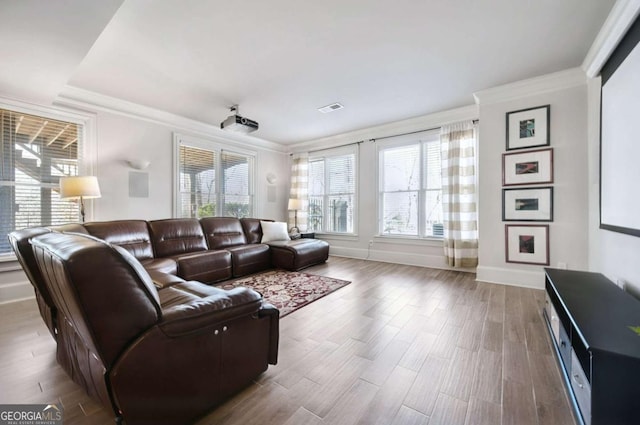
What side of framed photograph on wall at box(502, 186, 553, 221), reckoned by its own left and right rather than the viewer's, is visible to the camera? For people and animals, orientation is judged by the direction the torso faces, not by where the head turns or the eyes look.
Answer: front

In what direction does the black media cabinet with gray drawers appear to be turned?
to the viewer's left

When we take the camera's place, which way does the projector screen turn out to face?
facing to the left of the viewer

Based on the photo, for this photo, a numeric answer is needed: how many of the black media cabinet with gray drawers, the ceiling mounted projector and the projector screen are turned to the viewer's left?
2

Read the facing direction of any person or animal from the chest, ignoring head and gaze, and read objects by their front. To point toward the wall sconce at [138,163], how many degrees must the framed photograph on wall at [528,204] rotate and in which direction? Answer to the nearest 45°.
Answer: approximately 45° to its right

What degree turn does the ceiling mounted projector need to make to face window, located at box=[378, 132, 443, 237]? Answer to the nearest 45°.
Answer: approximately 45° to its left

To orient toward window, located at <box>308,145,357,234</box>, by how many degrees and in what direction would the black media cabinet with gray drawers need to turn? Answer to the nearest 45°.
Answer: approximately 45° to its right

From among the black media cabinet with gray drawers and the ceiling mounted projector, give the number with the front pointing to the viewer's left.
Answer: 1

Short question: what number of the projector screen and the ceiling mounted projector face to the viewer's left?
1

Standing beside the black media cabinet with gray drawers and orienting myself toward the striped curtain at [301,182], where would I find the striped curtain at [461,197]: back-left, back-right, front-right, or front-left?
front-right

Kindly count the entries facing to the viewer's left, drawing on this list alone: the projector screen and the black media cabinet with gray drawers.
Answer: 2

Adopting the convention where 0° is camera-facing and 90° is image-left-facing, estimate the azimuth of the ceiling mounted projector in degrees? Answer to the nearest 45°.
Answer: approximately 315°

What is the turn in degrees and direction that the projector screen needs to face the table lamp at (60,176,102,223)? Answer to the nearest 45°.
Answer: approximately 45° to its left
